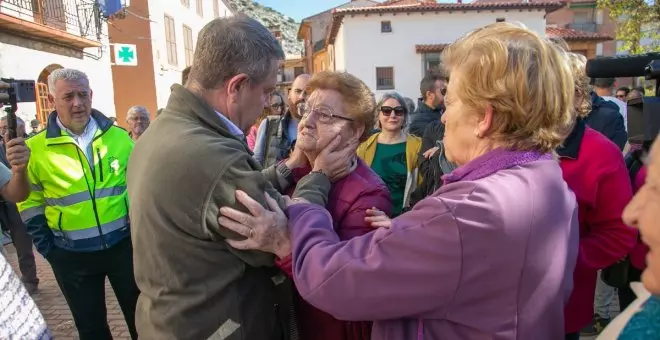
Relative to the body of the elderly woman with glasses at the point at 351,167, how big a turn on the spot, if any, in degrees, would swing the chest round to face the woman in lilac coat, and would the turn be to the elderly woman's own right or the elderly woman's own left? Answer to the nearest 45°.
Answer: approximately 45° to the elderly woman's own left

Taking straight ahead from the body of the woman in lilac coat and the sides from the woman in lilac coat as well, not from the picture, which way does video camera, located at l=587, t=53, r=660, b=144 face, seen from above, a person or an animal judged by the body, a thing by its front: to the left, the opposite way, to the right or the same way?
the same way

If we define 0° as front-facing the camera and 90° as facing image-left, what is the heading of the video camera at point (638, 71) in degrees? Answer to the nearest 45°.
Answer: approximately 90°

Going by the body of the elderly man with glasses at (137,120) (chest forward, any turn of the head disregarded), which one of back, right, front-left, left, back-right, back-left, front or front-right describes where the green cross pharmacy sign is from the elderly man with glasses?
back

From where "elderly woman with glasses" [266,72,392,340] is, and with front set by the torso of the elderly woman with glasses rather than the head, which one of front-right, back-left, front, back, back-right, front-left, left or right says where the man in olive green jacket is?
front

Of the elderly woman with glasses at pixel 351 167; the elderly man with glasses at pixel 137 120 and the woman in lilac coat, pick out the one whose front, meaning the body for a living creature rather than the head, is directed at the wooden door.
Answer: the woman in lilac coat

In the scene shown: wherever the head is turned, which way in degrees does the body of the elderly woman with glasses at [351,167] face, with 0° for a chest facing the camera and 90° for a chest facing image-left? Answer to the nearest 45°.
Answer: approximately 45°

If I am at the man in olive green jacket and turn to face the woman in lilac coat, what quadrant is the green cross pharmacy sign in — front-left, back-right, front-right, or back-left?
back-left

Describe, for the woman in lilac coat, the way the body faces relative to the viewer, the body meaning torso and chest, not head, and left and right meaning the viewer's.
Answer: facing away from the viewer and to the left of the viewer

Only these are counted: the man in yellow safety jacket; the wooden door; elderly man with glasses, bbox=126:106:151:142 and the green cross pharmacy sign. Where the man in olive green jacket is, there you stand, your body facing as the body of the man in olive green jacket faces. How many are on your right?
0

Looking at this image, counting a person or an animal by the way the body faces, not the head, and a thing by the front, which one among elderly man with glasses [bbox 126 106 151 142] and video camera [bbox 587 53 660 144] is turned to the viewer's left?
the video camera

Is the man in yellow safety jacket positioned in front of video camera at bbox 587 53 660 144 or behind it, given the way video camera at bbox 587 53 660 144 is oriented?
in front

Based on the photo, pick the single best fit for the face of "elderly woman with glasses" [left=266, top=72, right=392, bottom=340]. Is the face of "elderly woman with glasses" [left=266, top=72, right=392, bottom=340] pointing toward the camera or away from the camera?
toward the camera

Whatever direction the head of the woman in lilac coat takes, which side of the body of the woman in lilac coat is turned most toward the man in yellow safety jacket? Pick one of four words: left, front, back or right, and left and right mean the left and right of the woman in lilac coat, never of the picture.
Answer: front

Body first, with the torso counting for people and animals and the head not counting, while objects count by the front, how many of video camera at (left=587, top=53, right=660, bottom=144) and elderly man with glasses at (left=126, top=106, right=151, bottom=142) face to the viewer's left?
1

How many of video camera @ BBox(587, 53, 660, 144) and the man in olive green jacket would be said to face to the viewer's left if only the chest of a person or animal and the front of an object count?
1

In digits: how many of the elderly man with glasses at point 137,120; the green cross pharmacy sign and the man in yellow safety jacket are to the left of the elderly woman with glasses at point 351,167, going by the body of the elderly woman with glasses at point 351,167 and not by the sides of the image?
0

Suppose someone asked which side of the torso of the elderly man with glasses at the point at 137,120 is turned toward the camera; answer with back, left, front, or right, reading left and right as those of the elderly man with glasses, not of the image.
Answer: front

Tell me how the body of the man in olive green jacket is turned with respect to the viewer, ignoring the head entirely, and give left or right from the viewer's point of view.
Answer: facing away from the viewer and to the right of the viewer

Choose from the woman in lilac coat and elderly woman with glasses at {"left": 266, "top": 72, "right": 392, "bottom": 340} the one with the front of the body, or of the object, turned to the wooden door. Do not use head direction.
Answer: the woman in lilac coat

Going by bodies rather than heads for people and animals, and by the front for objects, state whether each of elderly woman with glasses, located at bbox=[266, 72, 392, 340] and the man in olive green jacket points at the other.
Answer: yes
